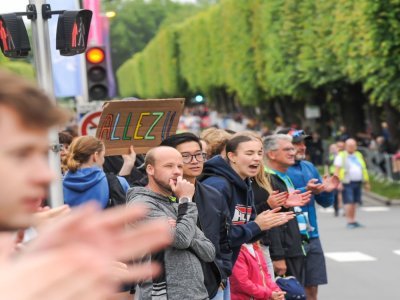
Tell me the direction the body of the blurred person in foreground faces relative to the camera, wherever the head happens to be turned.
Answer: to the viewer's right

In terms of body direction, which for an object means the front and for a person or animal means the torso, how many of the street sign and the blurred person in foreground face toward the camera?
1

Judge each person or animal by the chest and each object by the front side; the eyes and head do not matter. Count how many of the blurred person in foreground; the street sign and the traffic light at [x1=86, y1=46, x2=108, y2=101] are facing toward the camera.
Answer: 2

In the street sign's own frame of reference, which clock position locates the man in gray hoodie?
The man in gray hoodie is roughly at 12 o'clock from the street sign.

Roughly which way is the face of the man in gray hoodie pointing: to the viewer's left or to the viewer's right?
to the viewer's right

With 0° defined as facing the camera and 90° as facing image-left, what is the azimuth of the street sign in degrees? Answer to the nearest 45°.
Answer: approximately 0°
